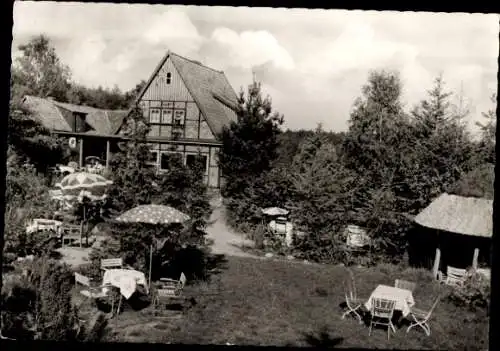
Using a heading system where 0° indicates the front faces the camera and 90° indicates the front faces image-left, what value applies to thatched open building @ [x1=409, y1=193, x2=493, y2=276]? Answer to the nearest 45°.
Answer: approximately 0°

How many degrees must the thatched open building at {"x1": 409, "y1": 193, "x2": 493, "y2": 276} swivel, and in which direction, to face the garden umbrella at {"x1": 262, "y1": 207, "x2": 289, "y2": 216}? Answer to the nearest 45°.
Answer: approximately 90° to its right

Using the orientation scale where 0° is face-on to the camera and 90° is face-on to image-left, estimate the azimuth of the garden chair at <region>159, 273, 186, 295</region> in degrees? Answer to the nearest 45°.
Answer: approximately 90°

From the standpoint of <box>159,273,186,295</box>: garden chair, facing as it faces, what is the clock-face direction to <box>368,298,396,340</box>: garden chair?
<box>368,298,396,340</box>: garden chair is roughly at 7 o'clock from <box>159,273,186,295</box>: garden chair.

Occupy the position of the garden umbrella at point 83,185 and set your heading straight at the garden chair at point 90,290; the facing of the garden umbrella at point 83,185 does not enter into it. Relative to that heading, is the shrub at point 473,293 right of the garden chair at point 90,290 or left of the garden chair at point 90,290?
left

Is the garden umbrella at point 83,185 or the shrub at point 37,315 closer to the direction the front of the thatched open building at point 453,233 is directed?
the shrub

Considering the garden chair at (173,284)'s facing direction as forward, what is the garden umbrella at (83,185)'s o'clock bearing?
The garden umbrella is roughly at 2 o'clock from the garden chair.
